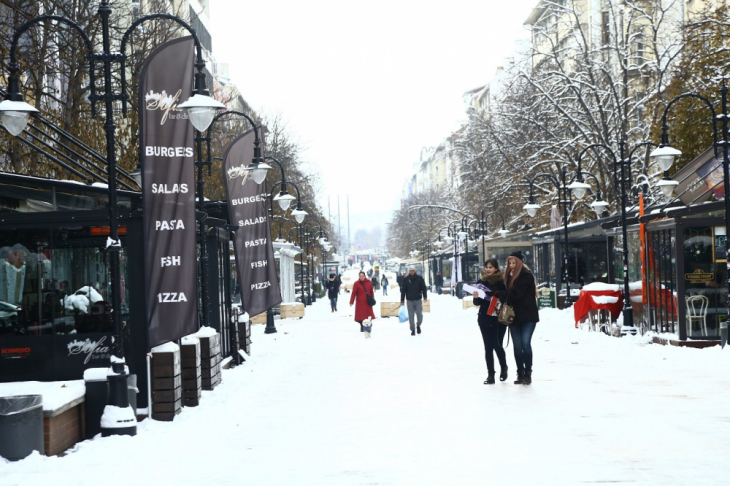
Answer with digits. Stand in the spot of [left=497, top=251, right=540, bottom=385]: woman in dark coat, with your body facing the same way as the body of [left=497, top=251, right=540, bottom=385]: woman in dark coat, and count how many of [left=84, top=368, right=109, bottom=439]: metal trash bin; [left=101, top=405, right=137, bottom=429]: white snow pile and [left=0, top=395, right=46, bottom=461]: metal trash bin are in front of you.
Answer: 3

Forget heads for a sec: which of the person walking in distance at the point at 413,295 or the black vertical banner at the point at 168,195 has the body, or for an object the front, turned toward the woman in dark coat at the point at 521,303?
the person walking in distance

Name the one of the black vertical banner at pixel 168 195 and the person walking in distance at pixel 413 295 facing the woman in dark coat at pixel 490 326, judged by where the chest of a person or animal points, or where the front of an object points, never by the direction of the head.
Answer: the person walking in distance

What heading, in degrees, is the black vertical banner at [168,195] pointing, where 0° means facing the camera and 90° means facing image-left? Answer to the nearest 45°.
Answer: approximately 0°

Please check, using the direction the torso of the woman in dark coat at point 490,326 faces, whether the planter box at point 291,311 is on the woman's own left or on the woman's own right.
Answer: on the woman's own right

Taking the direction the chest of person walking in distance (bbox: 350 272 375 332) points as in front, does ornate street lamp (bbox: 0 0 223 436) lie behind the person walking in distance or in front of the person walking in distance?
in front

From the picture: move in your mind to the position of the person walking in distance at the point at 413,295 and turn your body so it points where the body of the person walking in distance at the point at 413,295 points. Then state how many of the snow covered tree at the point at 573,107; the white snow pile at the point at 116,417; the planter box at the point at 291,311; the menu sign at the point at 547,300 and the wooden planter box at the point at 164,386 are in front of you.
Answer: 2
